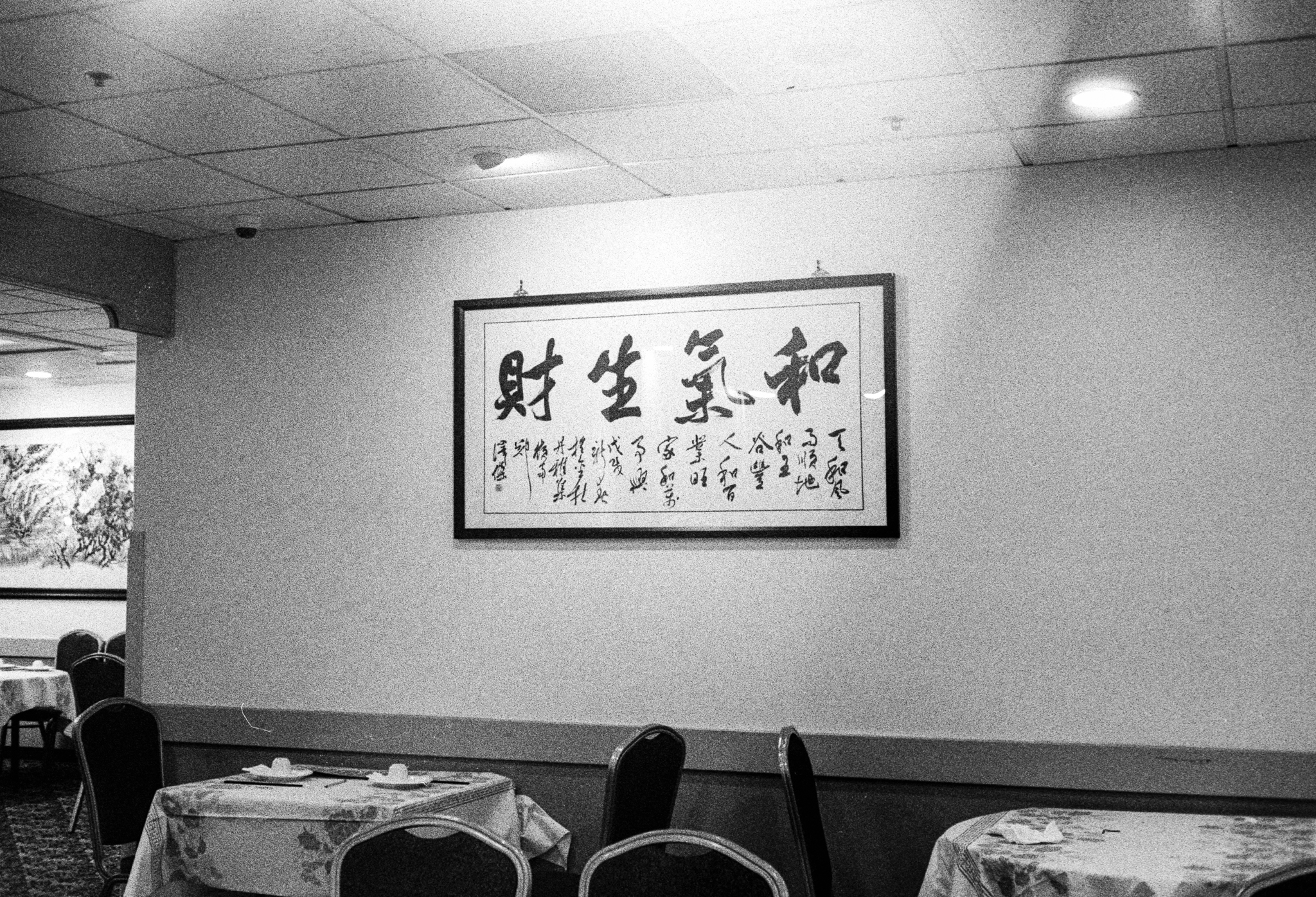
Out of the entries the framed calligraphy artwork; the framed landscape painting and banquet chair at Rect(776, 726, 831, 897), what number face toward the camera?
2

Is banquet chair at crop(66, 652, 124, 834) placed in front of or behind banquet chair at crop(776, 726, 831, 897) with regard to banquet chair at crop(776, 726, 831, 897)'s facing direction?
behind

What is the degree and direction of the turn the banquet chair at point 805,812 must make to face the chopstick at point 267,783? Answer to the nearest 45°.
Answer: approximately 180°

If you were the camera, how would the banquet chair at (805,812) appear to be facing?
facing to the right of the viewer

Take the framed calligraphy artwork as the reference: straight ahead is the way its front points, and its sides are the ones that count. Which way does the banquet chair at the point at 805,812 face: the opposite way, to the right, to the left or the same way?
to the left

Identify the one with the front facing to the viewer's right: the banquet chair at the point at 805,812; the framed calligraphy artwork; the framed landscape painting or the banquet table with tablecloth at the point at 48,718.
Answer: the banquet chair at the point at 805,812

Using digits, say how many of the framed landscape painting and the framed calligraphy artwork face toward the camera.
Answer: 2
